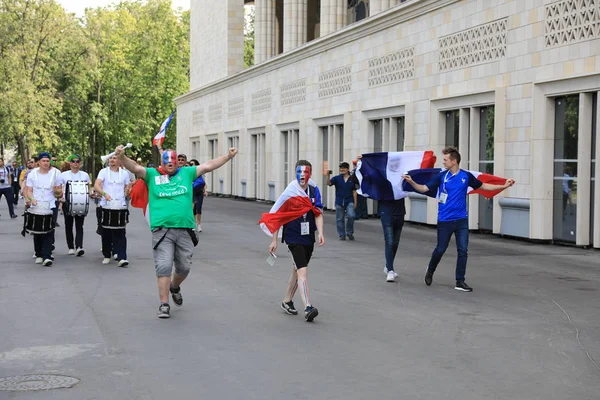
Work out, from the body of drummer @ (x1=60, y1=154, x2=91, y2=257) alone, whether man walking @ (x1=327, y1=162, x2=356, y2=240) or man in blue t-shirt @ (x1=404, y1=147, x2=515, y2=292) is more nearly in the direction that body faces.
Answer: the man in blue t-shirt

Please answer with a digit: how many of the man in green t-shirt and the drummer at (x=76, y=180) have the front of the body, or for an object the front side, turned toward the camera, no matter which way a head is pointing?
2

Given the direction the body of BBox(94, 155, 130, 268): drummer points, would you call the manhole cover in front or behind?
in front

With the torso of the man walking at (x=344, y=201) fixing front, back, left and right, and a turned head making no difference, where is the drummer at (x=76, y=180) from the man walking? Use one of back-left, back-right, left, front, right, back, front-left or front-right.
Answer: front-right

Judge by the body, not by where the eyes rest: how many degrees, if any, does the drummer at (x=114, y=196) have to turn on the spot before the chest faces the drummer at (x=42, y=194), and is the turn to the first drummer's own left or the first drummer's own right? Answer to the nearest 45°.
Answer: approximately 90° to the first drummer's own right

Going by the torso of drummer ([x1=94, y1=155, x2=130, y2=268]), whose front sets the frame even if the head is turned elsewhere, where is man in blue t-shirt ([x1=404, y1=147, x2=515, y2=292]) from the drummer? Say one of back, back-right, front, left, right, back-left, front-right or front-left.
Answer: front-left

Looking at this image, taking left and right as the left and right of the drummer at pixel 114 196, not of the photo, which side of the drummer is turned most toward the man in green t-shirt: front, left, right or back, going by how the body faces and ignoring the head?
front

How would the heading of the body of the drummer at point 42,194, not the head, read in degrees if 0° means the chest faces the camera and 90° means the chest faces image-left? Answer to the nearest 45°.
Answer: approximately 0°
